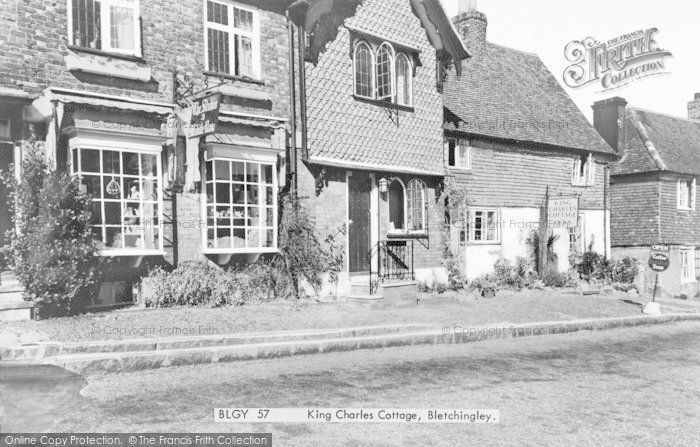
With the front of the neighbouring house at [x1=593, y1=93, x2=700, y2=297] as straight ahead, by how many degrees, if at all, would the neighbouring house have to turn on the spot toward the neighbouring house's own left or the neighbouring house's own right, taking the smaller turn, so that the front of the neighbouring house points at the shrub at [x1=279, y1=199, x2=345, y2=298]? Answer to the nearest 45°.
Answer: approximately 45° to the neighbouring house's own right

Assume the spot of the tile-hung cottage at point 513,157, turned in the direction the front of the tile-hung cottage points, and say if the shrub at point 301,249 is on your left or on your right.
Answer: on your right

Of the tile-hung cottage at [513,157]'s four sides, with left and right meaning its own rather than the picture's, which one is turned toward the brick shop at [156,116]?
right

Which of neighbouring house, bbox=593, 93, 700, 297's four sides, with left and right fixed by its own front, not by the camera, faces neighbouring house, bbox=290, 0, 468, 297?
right

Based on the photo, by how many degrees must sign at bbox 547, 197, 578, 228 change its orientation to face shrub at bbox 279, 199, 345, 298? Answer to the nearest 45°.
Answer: approximately 45° to its right

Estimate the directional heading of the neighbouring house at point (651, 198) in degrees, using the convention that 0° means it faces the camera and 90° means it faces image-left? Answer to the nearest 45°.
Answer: approximately 315°

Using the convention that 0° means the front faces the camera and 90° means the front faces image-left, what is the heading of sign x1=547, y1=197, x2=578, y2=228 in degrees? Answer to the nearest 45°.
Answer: approximately 0°

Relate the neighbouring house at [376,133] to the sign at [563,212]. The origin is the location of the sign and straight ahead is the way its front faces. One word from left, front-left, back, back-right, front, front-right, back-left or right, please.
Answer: front-right

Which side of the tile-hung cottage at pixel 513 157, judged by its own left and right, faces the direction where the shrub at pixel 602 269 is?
left
